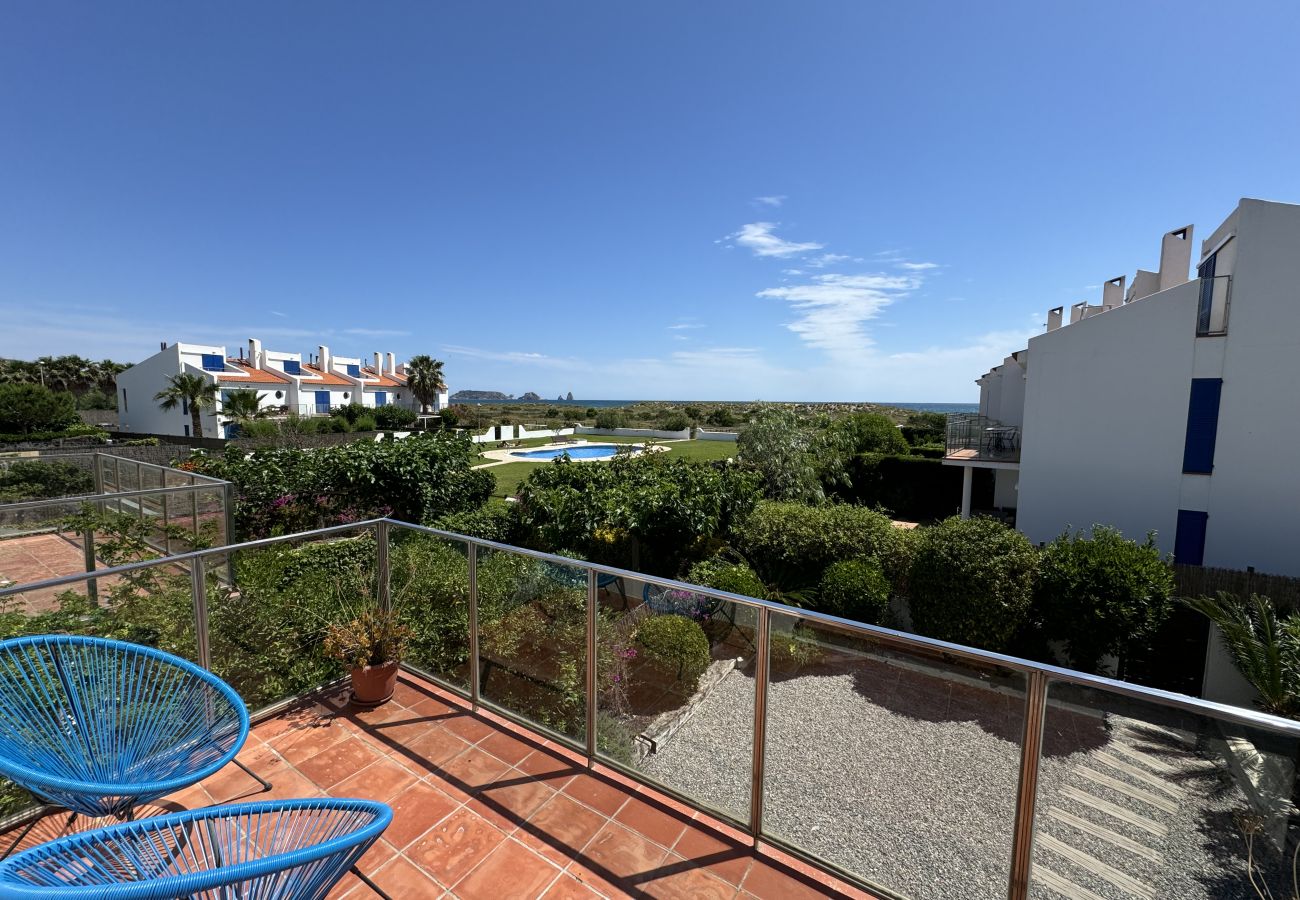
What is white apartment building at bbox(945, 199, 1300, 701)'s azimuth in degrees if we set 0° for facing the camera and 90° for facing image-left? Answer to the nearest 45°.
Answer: approximately 90°

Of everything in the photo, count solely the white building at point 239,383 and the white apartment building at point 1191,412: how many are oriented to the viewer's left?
1

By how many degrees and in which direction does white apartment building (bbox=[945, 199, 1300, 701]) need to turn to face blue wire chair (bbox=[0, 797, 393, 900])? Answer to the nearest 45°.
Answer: approximately 90° to its left

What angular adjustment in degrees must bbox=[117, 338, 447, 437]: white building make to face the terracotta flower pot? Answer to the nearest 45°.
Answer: approximately 45° to its right

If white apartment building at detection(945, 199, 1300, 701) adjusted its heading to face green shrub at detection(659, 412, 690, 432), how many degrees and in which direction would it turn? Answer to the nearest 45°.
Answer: approximately 45° to its right

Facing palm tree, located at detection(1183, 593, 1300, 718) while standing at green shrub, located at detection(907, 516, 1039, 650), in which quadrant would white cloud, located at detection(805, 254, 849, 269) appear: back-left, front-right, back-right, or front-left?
back-left

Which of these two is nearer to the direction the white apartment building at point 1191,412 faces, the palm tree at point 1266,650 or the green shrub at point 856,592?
the green shrub

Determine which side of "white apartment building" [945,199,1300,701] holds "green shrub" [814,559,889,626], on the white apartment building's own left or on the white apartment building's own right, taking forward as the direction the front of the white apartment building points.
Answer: on the white apartment building's own left
